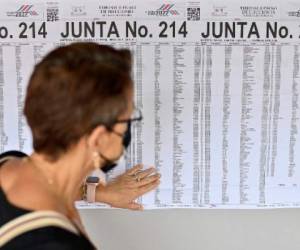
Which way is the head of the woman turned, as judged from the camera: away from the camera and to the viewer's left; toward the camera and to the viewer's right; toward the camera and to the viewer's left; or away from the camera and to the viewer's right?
away from the camera and to the viewer's right

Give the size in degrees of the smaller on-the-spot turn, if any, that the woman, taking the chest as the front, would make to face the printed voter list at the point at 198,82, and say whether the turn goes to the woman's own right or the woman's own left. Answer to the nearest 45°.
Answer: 0° — they already face it

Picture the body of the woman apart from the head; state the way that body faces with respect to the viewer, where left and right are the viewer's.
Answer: facing away from the viewer and to the right of the viewer

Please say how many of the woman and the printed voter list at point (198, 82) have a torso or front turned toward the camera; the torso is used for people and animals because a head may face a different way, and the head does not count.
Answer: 1

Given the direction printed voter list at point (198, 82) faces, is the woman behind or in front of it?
in front
